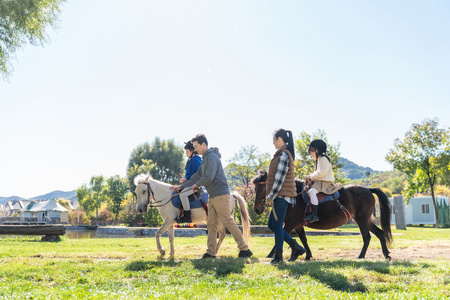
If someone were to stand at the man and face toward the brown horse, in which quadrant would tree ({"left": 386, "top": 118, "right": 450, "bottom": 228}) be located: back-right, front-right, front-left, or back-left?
front-left

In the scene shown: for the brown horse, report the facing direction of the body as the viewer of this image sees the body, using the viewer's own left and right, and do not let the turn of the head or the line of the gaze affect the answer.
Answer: facing to the left of the viewer

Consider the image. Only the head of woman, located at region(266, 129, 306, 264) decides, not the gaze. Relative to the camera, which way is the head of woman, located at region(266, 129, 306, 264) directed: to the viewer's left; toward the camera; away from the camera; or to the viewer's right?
to the viewer's left

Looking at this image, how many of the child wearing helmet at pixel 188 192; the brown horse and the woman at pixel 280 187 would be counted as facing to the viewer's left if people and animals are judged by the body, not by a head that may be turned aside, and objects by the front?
3

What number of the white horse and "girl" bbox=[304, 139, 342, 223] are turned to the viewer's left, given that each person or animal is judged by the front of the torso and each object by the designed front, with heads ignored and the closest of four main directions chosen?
2

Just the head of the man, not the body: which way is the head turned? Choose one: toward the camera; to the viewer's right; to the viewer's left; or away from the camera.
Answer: to the viewer's left

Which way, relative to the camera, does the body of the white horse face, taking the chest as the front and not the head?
to the viewer's left

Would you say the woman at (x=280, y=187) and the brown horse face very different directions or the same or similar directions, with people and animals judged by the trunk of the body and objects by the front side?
same or similar directions

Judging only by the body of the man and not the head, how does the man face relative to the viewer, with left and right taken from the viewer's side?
facing to the left of the viewer

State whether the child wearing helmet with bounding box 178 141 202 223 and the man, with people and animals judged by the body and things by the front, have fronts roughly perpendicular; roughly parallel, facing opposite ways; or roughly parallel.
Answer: roughly parallel

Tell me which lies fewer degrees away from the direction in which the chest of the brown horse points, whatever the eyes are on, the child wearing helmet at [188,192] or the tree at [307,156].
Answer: the child wearing helmet

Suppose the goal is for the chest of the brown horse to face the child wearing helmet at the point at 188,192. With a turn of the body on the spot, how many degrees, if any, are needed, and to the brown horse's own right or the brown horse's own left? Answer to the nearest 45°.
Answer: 0° — it already faces them

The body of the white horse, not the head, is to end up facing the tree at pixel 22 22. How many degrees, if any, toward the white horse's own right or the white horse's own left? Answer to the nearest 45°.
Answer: approximately 45° to the white horse's own right

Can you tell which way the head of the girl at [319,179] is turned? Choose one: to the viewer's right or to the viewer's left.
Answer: to the viewer's left

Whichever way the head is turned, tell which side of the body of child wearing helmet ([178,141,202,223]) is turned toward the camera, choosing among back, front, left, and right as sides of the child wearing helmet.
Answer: left

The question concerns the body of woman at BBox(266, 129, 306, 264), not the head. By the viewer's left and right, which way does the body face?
facing to the left of the viewer

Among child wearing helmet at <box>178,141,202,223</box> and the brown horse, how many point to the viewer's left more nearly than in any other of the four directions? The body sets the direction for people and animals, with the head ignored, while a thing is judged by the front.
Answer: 2

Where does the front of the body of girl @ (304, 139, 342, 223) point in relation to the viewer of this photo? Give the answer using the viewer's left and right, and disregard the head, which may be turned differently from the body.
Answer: facing to the left of the viewer

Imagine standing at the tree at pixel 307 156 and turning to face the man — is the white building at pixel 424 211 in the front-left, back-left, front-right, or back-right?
back-left

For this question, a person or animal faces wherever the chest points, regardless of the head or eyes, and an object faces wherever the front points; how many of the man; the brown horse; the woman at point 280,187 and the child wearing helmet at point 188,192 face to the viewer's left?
4
